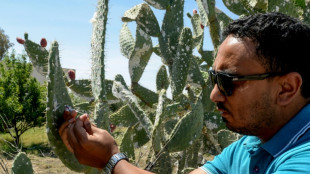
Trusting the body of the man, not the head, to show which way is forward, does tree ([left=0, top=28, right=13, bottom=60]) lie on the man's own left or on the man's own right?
on the man's own right

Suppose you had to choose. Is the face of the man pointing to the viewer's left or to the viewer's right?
to the viewer's left

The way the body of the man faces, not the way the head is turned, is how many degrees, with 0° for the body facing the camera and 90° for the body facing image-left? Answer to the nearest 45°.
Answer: approximately 90°

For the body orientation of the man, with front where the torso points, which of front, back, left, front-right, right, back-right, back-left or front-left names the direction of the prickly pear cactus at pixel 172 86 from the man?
right

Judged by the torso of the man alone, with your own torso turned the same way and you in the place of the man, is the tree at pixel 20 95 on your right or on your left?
on your right
